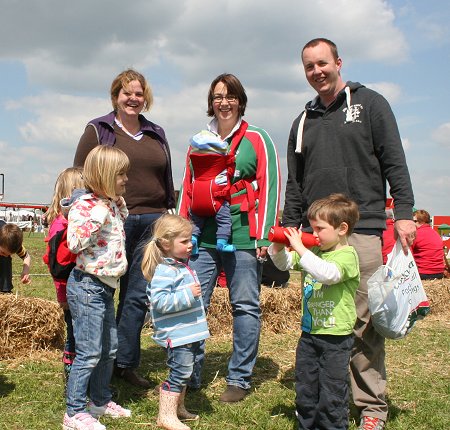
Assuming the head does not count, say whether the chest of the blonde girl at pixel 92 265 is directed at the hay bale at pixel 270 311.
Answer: no

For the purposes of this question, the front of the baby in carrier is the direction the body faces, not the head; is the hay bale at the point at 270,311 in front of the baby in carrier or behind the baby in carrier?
in front

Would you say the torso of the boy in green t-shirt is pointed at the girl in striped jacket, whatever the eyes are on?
no

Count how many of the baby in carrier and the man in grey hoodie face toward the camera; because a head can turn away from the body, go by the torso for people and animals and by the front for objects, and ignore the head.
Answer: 1

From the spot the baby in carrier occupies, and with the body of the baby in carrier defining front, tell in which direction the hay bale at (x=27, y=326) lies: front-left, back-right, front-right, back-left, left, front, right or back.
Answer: left

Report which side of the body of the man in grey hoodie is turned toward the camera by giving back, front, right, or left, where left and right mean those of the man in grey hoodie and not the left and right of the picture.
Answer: front

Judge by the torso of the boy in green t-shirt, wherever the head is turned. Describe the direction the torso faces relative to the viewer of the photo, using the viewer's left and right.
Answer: facing the viewer and to the left of the viewer

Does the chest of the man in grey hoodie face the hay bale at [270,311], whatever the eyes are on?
no

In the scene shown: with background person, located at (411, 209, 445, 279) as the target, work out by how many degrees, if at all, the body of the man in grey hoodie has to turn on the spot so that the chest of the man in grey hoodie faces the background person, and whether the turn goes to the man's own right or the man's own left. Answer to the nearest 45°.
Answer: approximately 180°

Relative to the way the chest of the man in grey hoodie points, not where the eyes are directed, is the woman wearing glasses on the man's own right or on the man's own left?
on the man's own right

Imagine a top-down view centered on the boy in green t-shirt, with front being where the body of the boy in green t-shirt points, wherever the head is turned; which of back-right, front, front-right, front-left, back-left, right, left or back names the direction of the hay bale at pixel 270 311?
back-right
